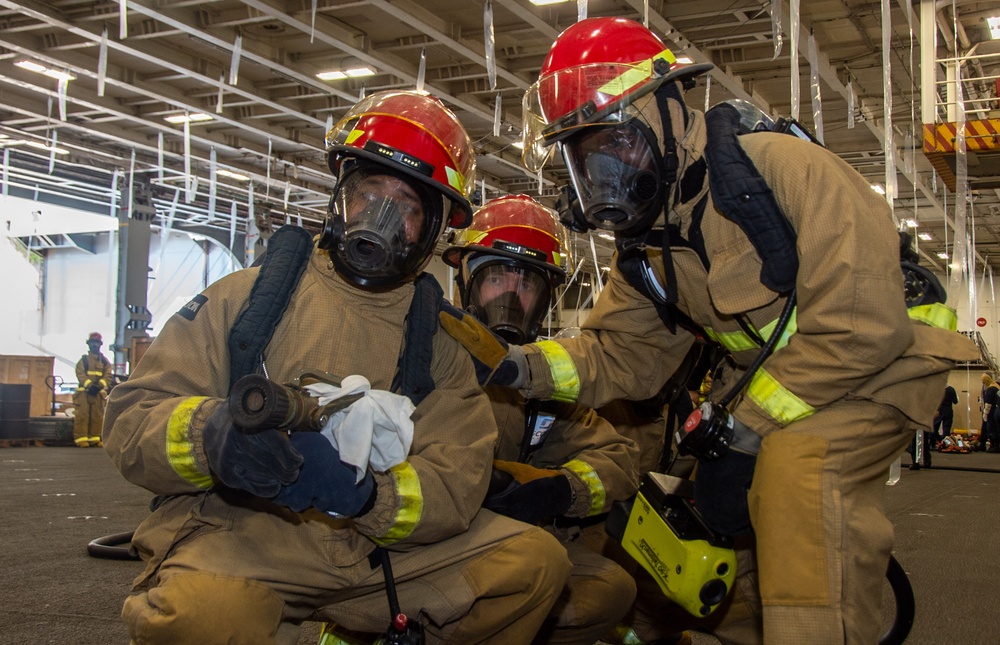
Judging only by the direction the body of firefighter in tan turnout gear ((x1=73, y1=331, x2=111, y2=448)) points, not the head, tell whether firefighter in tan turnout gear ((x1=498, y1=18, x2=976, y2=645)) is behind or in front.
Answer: in front

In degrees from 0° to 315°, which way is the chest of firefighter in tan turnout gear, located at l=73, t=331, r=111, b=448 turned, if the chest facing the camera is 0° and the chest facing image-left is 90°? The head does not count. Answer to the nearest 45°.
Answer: approximately 0°

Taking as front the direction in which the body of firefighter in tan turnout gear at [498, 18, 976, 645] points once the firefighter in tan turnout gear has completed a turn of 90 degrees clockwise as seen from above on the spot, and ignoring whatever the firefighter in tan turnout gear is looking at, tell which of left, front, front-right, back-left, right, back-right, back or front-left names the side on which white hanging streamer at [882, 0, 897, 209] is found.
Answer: front-right

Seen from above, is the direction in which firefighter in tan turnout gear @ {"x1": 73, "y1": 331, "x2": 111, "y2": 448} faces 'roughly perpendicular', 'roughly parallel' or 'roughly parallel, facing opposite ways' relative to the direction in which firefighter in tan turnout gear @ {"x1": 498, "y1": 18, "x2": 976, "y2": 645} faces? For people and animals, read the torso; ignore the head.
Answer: roughly perpendicular

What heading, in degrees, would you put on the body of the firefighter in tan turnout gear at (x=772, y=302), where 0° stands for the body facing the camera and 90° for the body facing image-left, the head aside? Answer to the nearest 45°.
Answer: approximately 45°

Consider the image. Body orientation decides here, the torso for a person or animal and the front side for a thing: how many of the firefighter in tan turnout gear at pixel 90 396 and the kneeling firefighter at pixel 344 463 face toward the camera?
2

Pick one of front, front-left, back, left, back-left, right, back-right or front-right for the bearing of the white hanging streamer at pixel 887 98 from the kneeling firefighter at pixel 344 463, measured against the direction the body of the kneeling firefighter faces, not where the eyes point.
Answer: back-left

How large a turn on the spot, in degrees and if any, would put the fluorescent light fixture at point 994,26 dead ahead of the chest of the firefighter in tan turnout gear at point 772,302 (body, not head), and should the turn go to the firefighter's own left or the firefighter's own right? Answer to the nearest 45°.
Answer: approximately 135° to the firefighter's own right

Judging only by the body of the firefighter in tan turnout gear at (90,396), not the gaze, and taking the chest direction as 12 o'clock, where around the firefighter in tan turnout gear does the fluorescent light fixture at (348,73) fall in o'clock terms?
The fluorescent light fixture is roughly at 11 o'clock from the firefighter in tan turnout gear.
